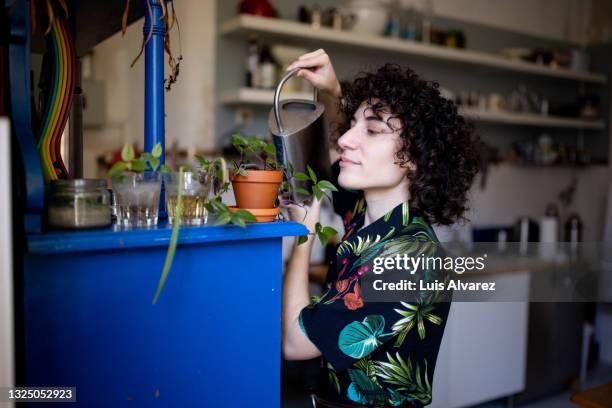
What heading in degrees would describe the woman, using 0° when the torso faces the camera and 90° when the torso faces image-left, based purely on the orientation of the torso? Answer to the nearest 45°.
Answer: approximately 90°

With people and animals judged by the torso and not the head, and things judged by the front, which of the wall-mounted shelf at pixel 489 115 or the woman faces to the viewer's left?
the woman

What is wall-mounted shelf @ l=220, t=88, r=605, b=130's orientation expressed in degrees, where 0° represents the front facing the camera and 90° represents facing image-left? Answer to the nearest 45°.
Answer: approximately 315°

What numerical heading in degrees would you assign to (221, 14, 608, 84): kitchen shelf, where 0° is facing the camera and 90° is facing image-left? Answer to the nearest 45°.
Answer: approximately 315°

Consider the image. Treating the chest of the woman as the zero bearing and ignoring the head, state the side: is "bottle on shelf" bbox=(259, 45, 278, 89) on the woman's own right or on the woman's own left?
on the woman's own right
